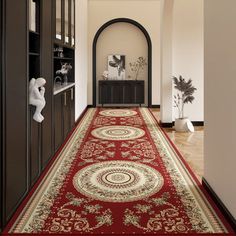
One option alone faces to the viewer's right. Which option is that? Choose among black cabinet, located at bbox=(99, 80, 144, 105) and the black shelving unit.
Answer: the black shelving unit

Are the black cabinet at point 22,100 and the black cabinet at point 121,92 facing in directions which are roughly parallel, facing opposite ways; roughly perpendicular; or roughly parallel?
roughly perpendicular

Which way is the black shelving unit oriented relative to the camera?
to the viewer's right

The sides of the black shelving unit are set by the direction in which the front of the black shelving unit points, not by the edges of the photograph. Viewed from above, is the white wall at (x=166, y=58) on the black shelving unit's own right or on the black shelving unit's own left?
on the black shelving unit's own left

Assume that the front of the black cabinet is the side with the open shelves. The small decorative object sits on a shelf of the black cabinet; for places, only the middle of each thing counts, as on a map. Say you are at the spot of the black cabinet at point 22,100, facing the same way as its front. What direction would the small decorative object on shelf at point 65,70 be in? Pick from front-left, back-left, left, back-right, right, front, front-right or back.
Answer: left

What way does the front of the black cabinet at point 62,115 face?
to the viewer's right

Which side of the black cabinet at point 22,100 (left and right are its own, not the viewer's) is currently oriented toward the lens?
right

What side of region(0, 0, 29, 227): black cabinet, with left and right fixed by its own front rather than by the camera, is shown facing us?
right

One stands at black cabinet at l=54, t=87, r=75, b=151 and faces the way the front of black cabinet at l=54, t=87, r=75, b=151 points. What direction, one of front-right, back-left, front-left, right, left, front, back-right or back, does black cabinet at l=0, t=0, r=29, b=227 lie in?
right

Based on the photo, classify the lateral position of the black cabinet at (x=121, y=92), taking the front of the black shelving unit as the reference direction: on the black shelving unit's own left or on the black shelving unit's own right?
on the black shelving unit's own left
